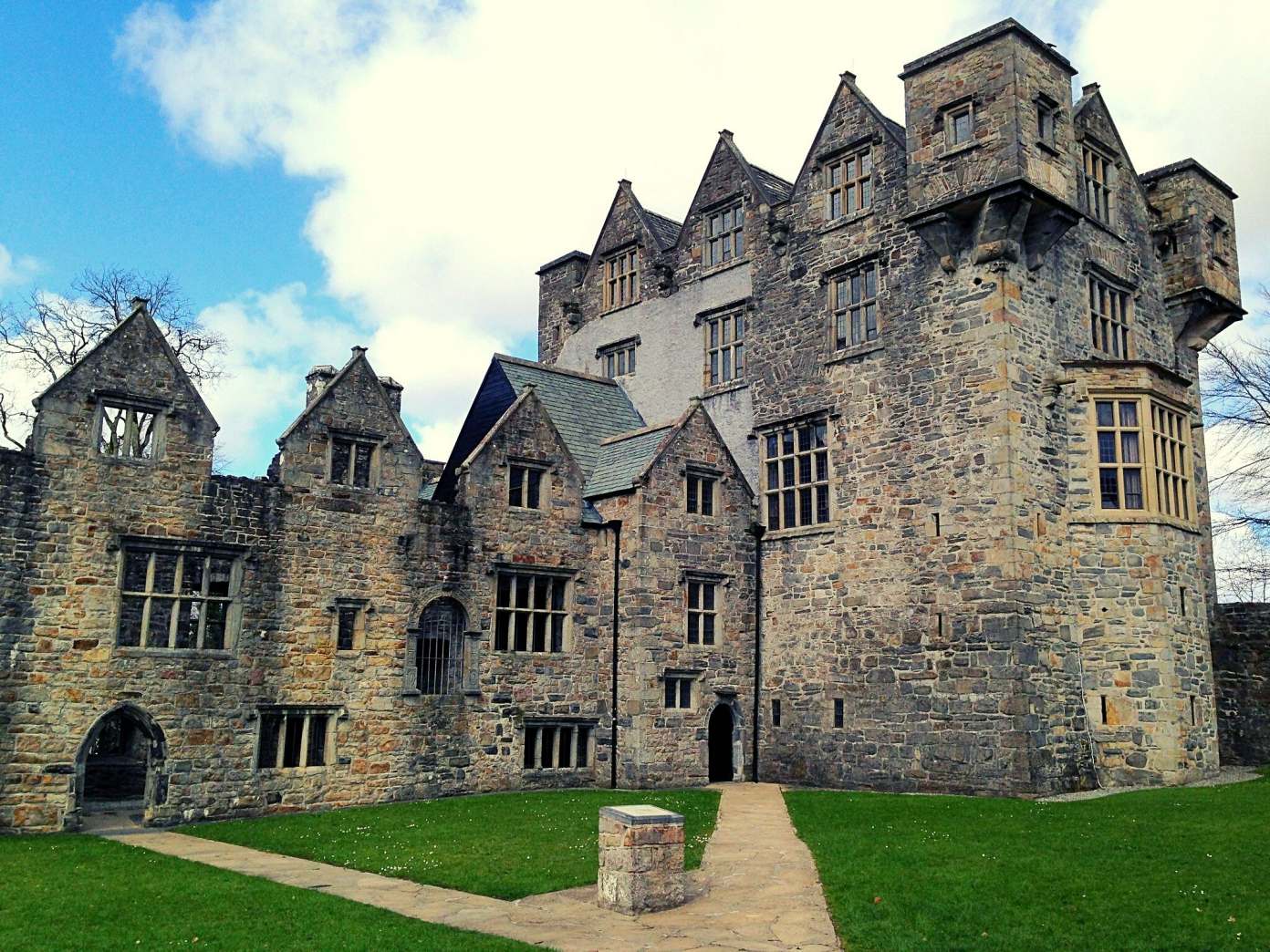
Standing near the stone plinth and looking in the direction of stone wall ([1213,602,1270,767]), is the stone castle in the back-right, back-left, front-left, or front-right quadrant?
front-left

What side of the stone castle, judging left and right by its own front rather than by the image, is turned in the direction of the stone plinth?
front

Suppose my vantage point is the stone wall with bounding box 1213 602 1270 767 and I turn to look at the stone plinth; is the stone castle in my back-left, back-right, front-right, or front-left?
front-right

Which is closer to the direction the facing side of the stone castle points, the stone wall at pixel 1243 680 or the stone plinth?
the stone plinth

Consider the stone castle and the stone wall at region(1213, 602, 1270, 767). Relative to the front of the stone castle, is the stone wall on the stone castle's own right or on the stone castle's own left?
on the stone castle's own left

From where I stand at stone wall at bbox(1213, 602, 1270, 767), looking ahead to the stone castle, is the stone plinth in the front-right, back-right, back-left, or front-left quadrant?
front-left

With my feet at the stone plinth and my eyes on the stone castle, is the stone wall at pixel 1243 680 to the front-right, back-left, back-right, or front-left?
front-right

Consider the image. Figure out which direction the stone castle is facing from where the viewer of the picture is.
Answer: facing the viewer
